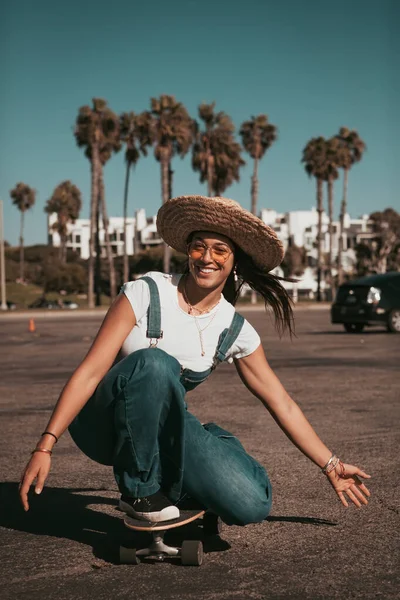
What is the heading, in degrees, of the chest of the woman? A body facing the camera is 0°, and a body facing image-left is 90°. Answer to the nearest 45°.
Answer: approximately 0°

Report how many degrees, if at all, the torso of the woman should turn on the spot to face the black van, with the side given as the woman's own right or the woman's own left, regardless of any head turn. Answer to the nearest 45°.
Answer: approximately 180°
